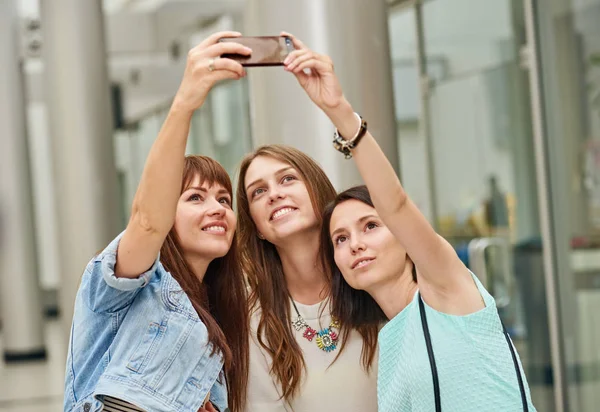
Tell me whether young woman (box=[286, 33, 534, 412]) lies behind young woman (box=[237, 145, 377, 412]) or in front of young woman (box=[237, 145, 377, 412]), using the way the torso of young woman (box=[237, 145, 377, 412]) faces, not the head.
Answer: in front

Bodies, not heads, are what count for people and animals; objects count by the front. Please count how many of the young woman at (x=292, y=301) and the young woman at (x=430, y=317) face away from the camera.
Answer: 0

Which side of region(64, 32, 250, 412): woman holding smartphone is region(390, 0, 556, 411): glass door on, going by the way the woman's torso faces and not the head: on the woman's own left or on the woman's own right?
on the woman's own left

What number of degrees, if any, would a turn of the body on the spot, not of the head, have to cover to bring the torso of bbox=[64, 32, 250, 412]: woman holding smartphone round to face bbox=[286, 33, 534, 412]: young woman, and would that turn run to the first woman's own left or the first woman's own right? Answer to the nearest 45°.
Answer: approximately 45° to the first woman's own left

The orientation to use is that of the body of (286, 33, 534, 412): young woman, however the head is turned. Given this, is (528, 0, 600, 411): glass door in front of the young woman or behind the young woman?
behind

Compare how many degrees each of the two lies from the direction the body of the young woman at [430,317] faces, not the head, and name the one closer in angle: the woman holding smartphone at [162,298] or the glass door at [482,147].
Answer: the woman holding smartphone

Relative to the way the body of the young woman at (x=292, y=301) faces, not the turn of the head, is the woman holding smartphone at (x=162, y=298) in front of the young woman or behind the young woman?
in front

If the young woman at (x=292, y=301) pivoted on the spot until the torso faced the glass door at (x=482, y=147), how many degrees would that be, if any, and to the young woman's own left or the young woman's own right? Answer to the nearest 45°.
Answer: approximately 180°

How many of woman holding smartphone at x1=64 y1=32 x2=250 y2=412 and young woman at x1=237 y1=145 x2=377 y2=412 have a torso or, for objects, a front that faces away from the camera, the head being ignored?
0

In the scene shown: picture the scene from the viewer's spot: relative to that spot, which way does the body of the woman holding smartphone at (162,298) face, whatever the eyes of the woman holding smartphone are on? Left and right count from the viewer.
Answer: facing the viewer and to the right of the viewer
